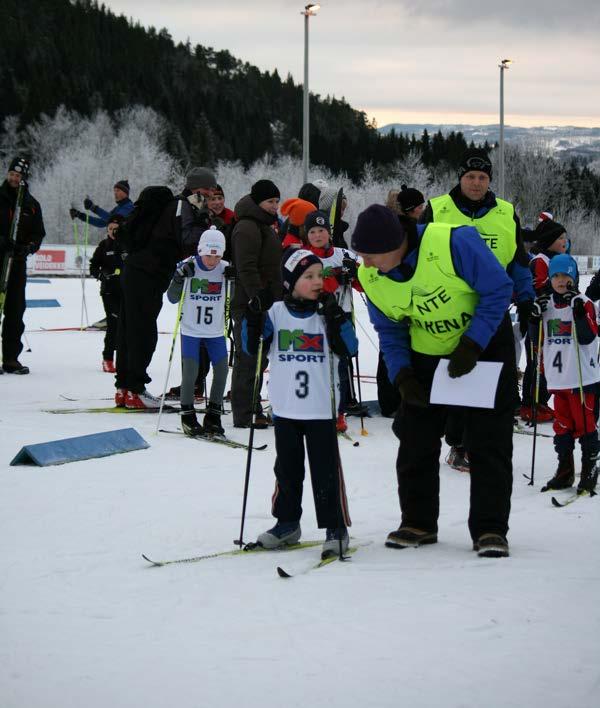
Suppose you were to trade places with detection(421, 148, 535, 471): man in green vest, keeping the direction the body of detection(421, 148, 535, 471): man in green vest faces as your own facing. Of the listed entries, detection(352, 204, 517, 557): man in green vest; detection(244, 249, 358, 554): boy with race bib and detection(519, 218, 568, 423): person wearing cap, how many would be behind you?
1

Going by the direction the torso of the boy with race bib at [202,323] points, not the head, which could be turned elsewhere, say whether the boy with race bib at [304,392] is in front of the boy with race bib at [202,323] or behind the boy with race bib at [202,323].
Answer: in front

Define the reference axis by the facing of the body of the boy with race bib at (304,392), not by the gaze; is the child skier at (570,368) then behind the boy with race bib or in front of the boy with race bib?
behind

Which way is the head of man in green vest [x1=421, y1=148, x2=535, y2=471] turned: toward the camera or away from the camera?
toward the camera

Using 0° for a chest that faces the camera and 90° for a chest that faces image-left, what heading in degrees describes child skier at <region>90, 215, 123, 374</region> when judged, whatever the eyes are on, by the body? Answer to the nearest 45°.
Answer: approximately 315°

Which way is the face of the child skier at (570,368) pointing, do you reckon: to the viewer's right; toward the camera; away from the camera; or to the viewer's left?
toward the camera

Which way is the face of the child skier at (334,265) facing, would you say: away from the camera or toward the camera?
toward the camera

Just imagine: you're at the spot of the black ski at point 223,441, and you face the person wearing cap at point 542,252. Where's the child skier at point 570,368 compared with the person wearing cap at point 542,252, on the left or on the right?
right

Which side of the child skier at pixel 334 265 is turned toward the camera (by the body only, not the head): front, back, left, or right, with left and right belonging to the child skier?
front

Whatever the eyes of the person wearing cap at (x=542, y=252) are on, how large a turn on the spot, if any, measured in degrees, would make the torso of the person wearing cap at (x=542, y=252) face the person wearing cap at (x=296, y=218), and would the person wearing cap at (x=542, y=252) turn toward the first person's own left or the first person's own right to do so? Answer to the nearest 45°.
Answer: approximately 90° to the first person's own right

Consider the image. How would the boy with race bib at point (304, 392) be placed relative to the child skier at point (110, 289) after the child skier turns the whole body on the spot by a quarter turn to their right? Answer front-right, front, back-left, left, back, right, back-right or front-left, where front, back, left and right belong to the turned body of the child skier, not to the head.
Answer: front-left

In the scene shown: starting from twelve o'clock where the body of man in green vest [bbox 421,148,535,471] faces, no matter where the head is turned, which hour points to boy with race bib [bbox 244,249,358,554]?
The boy with race bib is roughly at 1 o'clock from the man in green vest.

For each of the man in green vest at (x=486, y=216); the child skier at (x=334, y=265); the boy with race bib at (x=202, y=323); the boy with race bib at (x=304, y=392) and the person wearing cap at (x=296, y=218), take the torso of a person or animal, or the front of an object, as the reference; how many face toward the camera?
4
